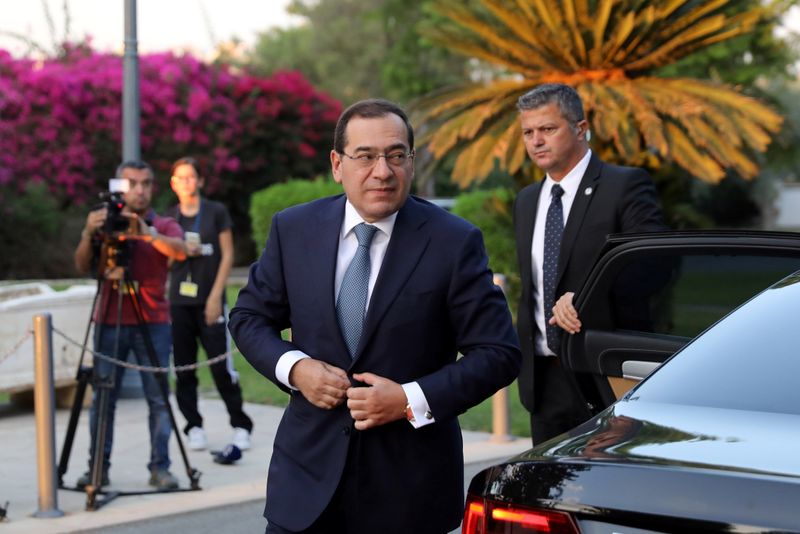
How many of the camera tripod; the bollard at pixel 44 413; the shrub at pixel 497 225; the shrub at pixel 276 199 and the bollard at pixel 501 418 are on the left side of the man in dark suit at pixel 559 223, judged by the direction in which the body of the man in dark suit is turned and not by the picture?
0

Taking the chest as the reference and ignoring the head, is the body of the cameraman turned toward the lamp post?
no

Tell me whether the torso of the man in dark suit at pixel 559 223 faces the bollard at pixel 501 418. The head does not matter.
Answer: no

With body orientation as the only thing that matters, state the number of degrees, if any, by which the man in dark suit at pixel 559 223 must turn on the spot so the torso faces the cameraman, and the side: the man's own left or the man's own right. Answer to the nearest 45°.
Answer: approximately 90° to the man's own right

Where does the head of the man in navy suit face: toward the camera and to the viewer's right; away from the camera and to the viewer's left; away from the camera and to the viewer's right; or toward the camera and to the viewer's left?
toward the camera and to the viewer's right

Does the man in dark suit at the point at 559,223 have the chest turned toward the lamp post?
no

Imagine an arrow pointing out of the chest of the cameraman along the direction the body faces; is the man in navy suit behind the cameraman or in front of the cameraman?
in front

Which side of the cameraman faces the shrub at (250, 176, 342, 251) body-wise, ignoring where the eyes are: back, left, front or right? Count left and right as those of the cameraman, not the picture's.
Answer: back

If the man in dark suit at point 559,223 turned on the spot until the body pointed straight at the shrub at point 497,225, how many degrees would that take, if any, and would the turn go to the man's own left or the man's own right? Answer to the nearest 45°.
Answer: approximately 135° to the man's own right

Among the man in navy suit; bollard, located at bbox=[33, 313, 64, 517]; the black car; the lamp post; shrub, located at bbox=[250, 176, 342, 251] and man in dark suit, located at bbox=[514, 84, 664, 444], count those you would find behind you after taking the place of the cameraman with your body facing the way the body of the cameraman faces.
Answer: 2

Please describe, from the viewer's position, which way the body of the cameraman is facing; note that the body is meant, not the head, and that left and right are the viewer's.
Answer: facing the viewer

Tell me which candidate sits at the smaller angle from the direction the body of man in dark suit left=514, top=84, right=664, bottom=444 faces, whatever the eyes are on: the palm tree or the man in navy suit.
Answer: the man in navy suit

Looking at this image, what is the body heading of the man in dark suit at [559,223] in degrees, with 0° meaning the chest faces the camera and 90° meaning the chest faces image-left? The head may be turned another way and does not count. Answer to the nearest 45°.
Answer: approximately 45°

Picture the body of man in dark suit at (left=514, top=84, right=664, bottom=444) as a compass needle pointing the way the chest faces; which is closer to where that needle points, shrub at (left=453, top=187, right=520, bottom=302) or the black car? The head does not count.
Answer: the black car
